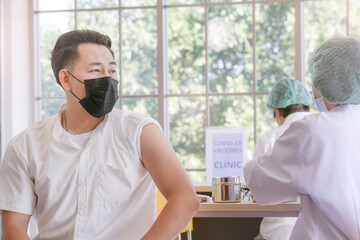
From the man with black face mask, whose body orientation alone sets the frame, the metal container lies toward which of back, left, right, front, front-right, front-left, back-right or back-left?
back-left

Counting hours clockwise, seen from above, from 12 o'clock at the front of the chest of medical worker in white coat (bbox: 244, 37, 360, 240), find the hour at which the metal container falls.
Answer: The metal container is roughly at 12 o'clock from the medical worker in white coat.

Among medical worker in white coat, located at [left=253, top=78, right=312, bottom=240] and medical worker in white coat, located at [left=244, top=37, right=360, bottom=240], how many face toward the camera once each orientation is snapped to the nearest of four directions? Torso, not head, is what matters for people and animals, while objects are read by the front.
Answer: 0

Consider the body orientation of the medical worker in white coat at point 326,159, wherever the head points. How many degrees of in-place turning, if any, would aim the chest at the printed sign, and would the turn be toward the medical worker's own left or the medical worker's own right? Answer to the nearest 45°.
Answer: approximately 45° to the medical worker's own right

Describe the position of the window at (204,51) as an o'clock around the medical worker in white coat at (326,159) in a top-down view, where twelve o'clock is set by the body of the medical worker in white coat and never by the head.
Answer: The window is roughly at 1 o'clock from the medical worker in white coat.

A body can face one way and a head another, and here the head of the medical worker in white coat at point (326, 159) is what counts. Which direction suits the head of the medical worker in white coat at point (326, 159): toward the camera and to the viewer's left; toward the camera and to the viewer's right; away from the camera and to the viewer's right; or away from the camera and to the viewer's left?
away from the camera and to the viewer's left

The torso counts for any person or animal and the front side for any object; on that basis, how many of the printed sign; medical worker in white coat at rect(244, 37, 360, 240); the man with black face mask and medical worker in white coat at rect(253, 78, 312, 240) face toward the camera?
2

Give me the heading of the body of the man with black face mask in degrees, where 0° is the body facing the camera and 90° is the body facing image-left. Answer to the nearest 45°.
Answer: approximately 0°
